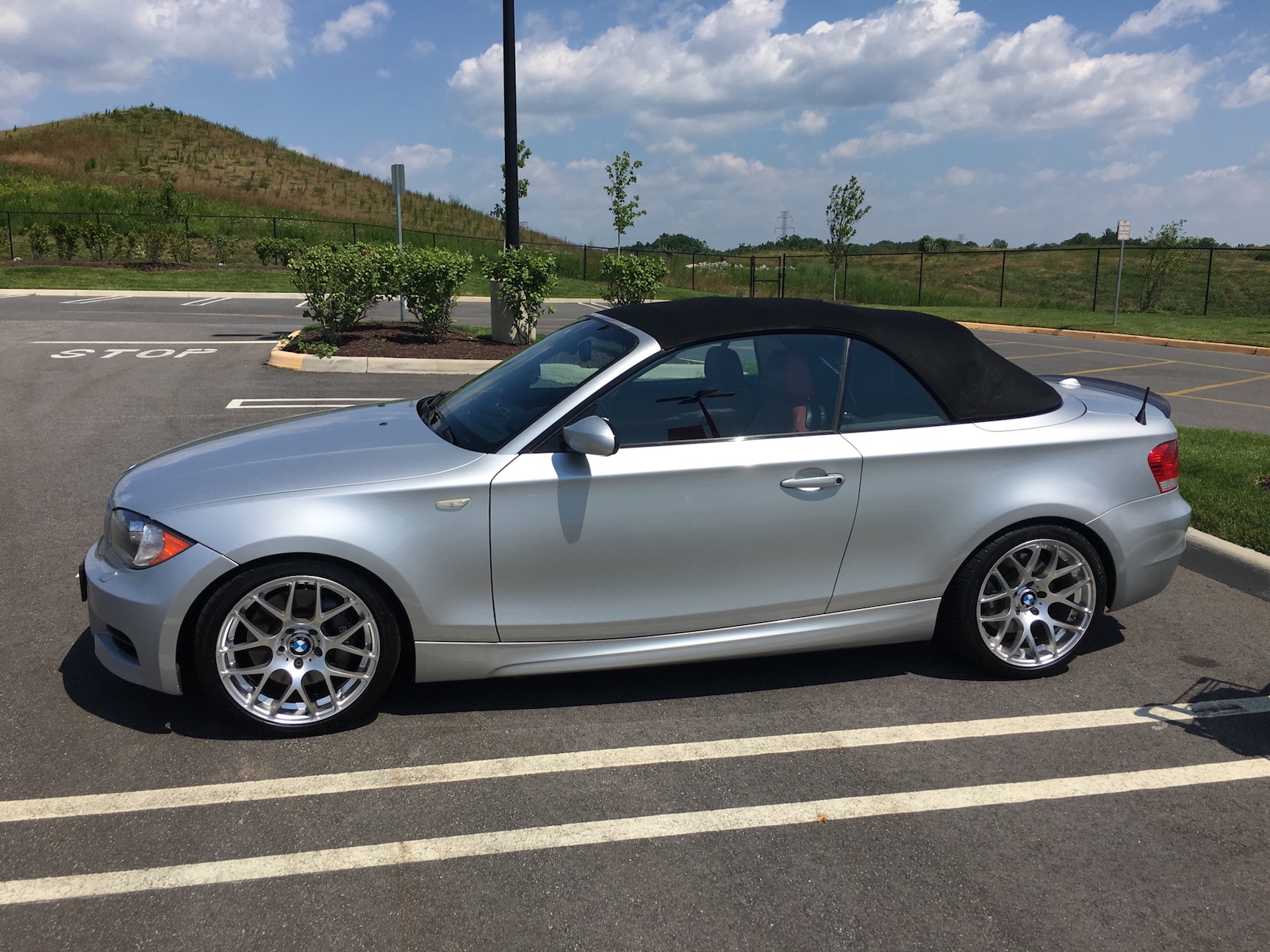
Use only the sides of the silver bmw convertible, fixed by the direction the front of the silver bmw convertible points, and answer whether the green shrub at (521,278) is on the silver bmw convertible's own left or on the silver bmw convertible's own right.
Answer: on the silver bmw convertible's own right

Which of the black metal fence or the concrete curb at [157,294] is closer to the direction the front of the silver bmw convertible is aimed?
the concrete curb

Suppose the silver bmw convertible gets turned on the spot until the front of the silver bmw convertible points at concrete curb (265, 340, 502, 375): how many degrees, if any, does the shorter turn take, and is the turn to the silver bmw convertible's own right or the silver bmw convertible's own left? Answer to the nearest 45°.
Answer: approximately 90° to the silver bmw convertible's own right

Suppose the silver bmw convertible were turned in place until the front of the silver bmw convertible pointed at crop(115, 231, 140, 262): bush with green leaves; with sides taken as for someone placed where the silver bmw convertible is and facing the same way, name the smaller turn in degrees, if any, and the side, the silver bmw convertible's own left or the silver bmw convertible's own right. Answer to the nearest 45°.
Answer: approximately 45° to the silver bmw convertible's own right

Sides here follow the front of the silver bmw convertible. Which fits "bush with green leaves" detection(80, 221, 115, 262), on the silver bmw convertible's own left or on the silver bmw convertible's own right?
on the silver bmw convertible's own right

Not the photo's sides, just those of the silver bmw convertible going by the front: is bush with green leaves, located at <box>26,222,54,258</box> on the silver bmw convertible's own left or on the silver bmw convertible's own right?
on the silver bmw convertible's own right

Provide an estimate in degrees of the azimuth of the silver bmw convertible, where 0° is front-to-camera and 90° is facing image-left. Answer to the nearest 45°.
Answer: approximately 90°

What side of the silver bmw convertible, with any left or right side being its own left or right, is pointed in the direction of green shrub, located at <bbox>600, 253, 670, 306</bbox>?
right

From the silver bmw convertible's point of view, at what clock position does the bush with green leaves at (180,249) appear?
The bush with green leaves is roughly at 2 o'clock from the silver bmw convertible.

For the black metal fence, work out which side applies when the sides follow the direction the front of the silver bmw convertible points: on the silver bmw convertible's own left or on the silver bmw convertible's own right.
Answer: on the silver bmw convertible's own right
